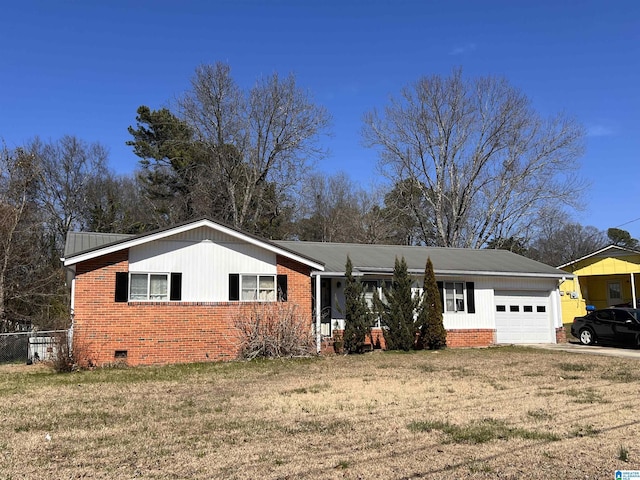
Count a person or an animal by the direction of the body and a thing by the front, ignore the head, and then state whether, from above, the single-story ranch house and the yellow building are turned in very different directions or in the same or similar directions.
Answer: same or similar directions

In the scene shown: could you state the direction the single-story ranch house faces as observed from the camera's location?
facing the viewer

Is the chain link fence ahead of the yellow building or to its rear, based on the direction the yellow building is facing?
ahead

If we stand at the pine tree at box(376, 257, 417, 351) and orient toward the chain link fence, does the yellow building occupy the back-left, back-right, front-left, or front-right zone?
back-right

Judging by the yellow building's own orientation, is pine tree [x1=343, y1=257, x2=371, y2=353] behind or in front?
in front

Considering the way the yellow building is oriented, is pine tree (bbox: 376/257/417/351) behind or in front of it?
in front

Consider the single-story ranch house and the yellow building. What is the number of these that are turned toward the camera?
2

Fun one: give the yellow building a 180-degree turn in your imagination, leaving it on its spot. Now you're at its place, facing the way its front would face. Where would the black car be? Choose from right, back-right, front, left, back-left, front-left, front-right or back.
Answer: back

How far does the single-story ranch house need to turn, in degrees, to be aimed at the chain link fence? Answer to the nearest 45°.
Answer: approximately 90° to its right

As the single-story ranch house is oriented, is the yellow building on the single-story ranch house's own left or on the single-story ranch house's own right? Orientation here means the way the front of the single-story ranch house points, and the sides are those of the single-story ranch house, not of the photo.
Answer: on the single-story ranch house's own left
